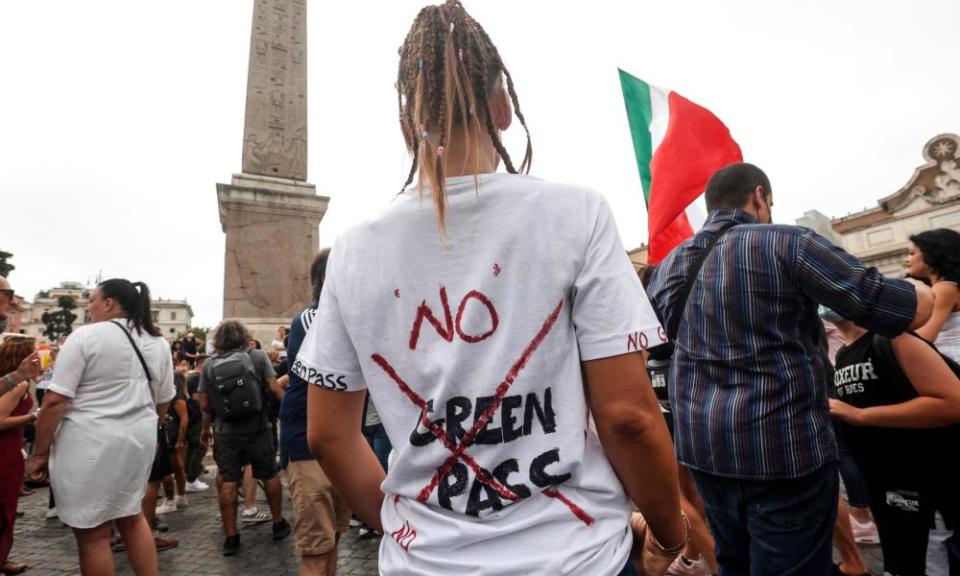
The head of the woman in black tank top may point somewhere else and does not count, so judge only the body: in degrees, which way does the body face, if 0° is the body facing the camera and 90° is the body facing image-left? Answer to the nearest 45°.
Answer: approximately 45°

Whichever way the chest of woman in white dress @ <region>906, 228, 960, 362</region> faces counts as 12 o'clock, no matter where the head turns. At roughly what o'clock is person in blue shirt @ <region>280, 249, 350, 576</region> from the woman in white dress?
The person in blue shirt is roughly at 11 o'clock from the woman in white dress.

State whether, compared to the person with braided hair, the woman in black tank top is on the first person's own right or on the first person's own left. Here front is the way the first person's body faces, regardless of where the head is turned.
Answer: on the first person's own right

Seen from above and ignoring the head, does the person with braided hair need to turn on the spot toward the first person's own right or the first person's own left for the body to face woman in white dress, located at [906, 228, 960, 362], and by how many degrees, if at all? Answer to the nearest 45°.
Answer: approximately 45° to the first person's own right

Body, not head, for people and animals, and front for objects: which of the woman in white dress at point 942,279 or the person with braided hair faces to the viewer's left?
the woman in white dress

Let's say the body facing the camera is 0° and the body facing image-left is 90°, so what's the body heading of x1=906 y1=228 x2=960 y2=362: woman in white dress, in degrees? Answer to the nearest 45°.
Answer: approximately 90°

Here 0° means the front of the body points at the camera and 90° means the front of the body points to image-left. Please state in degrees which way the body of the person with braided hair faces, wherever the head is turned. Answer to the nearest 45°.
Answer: approximately 180°

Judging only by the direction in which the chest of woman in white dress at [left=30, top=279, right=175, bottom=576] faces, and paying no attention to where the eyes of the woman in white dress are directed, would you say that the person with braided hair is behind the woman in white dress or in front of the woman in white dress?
behind

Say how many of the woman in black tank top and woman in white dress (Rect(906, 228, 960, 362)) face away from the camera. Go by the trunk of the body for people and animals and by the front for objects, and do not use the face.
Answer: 0

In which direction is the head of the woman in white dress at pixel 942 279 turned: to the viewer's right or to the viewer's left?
to the viewer's left

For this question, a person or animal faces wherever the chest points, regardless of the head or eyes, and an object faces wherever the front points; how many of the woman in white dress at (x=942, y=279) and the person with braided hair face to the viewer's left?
1
